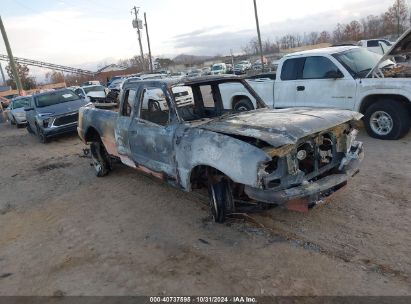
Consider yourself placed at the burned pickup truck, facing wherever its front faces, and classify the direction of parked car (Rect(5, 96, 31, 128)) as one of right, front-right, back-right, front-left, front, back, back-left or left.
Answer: back

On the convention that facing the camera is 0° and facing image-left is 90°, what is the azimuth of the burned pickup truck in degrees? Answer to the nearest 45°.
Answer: approximately 315°

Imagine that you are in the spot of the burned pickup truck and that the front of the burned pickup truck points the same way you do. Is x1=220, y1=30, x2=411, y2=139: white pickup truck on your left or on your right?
on your left

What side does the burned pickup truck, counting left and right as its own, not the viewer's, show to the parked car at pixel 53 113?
back

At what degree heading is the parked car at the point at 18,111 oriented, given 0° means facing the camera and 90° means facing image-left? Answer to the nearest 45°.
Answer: approximately 315°
